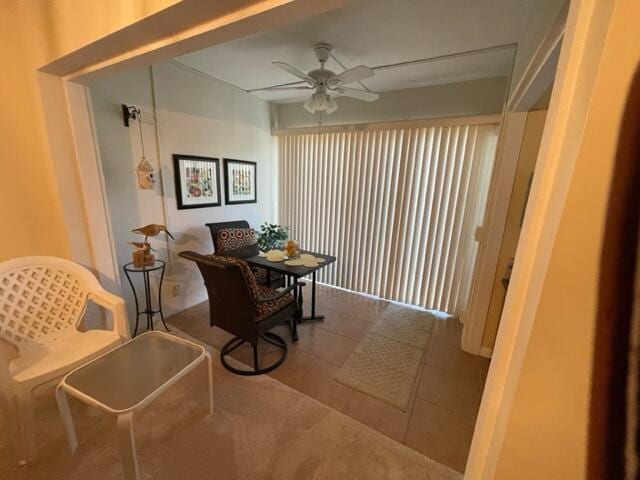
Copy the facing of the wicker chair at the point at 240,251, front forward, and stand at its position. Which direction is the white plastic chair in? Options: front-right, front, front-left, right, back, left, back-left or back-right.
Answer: right

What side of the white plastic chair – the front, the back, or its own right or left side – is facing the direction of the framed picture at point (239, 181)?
left

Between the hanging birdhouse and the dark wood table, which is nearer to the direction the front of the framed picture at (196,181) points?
the dark wood table

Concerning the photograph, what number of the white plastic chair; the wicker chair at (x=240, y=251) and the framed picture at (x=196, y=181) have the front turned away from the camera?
0

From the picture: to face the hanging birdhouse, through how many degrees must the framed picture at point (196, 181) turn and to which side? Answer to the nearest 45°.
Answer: approximately 90° to its right

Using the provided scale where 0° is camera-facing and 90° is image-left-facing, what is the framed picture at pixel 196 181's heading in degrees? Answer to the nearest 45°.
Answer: approximately 315°

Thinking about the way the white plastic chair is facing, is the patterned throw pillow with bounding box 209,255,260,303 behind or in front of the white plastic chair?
in front

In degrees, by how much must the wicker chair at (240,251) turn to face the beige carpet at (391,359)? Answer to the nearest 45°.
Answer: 0° — it already faces it

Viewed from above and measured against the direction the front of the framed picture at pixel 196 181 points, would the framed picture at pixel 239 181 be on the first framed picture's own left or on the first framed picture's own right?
on the first framed picture's own left

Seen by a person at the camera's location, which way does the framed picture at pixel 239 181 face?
facing the viewer and to the right of the viewer

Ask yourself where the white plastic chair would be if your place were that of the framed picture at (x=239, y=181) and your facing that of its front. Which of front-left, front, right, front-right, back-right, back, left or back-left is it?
right

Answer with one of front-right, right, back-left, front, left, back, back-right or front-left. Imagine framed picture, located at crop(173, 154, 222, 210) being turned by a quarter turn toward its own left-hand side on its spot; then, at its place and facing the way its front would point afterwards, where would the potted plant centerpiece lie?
front-right

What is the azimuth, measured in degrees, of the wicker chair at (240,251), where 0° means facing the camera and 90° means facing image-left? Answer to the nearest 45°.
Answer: approximately 315°

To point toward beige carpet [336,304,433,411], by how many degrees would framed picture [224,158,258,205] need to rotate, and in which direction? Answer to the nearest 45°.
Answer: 0° — it already faces it
